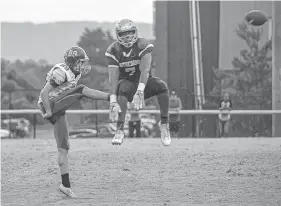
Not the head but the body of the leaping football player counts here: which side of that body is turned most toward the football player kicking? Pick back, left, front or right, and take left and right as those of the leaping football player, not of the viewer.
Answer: right

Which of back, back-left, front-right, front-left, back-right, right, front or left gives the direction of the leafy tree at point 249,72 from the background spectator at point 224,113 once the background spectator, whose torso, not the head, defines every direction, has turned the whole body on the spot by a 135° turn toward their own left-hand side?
front-left

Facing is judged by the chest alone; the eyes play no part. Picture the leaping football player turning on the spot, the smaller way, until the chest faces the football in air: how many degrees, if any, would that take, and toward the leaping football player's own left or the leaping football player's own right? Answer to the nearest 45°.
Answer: approximately 135° to the leaping football player's own left

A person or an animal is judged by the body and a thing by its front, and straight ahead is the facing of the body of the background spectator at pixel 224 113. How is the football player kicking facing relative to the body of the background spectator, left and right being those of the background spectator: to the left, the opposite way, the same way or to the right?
to the left

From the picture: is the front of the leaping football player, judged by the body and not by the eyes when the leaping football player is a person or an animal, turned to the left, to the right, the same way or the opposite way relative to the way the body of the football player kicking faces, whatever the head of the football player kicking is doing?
to the right

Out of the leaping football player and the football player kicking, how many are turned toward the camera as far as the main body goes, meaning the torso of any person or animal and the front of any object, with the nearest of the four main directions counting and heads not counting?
1

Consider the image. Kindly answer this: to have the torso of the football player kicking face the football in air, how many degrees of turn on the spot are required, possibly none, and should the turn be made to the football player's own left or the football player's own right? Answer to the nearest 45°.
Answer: approximately 45° to the football player's own left

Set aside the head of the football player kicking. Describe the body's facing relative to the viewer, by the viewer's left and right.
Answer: facing to the right of the viewer
